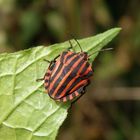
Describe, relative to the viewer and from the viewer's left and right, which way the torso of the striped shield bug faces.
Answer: facing away from the viewer and to the right of the viewer
